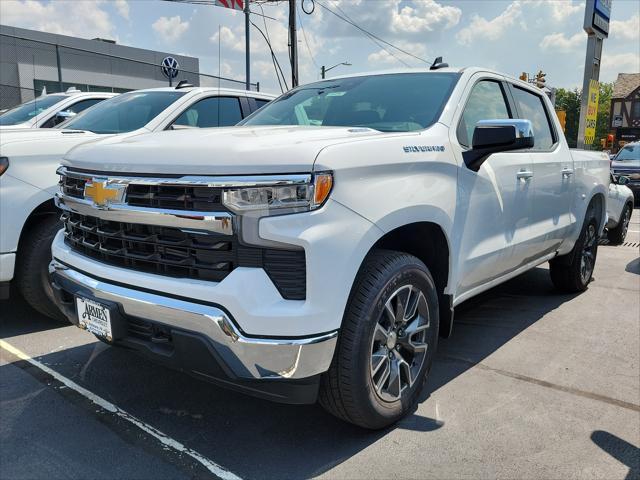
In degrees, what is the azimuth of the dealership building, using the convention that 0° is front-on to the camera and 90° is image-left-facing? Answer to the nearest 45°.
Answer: approximately 315°

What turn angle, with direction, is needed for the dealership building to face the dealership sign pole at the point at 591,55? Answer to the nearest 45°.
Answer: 0° — it already faces it

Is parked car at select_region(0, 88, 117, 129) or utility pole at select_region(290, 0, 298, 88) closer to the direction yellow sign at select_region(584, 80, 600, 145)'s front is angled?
the parked car

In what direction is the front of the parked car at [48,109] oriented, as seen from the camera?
facing the viewer and to the left of the viewer

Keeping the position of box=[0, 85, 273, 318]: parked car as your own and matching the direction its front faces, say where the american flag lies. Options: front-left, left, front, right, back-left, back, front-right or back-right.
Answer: back

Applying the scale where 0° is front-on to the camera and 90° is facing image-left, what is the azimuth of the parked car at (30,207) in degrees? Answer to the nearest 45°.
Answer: approximately 45°

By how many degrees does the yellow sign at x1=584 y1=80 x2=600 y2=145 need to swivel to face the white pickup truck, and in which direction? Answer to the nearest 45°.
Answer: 0° — it already faces it

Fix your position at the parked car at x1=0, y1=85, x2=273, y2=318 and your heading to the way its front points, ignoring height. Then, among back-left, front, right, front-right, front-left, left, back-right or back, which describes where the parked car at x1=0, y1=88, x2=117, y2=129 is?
back-right

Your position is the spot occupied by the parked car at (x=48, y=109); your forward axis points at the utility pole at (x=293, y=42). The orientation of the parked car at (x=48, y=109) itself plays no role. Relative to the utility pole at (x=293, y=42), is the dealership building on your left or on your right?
left

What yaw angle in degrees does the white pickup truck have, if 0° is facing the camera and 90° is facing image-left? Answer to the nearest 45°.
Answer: approximately 45°

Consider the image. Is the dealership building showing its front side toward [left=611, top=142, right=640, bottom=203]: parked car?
yes

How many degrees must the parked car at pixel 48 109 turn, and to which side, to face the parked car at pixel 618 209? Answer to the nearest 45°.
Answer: approximately 135° to its left

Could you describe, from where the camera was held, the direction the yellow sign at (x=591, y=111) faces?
facing the viewer

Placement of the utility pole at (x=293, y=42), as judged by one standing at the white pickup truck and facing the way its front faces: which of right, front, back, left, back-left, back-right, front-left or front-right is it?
back-right

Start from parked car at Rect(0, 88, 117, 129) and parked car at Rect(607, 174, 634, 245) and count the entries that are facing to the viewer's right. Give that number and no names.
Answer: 0
